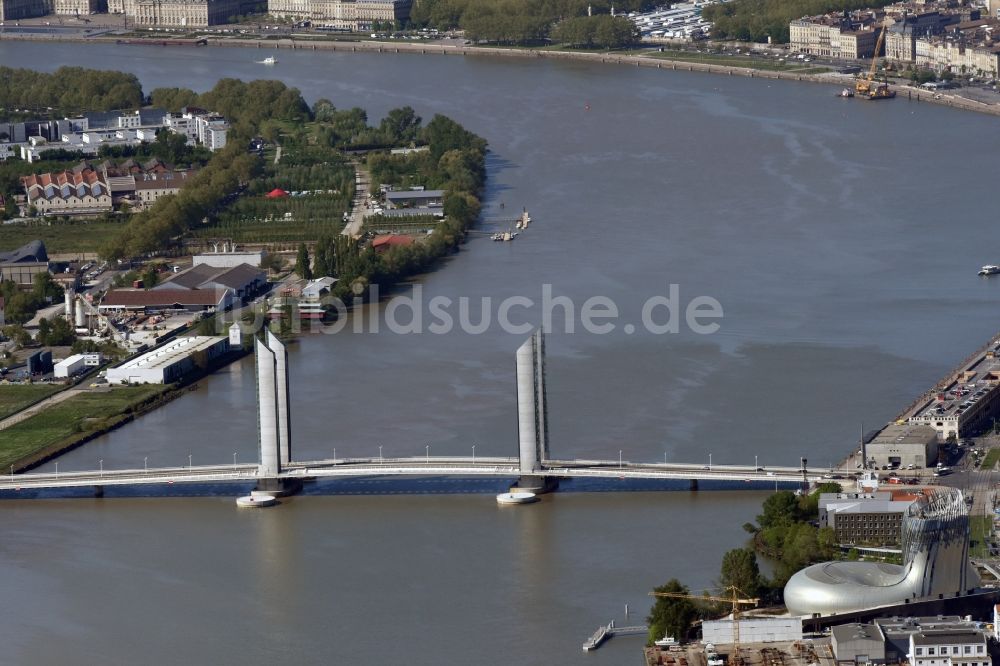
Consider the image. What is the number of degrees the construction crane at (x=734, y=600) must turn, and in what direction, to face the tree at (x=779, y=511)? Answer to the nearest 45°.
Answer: approximately 90° to its right

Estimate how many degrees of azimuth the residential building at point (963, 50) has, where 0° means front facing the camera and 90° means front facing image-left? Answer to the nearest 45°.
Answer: approximately 45°

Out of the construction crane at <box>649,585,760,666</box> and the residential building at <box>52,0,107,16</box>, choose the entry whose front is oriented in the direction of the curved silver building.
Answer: the residential building

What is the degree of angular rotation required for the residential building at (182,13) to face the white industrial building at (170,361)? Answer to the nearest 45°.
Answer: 0° — it already faces it

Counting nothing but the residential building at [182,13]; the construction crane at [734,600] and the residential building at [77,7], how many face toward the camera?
2

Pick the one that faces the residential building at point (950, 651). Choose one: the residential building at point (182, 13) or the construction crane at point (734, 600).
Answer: the residential building at point (182, 13)

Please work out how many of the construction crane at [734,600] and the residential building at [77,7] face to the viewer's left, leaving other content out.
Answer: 1

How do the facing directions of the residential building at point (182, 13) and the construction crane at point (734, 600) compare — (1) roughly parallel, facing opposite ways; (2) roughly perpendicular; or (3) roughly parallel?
roughly perpendicular

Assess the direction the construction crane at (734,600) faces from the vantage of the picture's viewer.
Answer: facing to the left of the viewer
